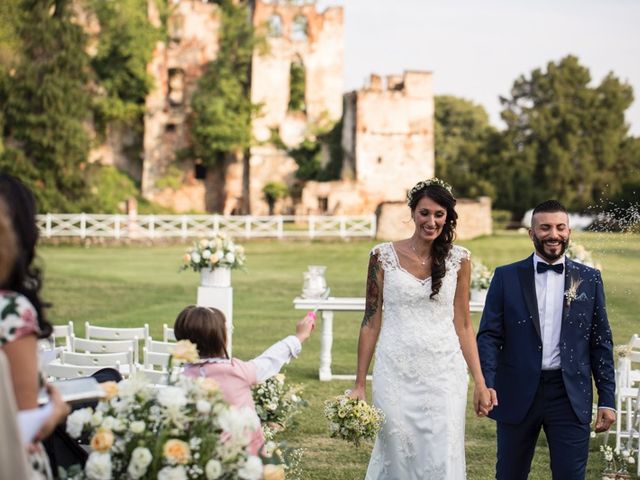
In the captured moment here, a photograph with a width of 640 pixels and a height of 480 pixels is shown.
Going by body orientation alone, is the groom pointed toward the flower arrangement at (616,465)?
no

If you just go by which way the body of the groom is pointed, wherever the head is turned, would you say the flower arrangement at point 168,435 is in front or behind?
in front

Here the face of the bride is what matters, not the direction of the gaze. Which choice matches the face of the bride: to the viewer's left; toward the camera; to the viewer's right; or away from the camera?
toward the camera

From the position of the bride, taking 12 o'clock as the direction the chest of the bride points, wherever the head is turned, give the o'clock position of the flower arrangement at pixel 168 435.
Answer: The flower arrangement is roughly at 1 o'clock from the bride.

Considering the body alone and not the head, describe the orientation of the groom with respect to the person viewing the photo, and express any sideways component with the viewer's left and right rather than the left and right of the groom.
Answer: facing the viewer

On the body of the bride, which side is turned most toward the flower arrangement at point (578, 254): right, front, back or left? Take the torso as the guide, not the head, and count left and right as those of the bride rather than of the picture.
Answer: back

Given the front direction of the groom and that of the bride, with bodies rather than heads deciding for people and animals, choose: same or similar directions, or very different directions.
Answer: same or similar directions

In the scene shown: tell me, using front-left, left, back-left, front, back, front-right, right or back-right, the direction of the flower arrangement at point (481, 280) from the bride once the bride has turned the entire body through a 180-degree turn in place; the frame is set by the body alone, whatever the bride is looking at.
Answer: front

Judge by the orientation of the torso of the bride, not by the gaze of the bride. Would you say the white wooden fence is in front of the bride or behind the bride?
behind

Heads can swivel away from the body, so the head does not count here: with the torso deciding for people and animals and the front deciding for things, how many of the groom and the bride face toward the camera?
2

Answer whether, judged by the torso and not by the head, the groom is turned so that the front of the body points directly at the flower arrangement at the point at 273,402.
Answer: no

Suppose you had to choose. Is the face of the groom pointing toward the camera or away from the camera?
toward the camera
